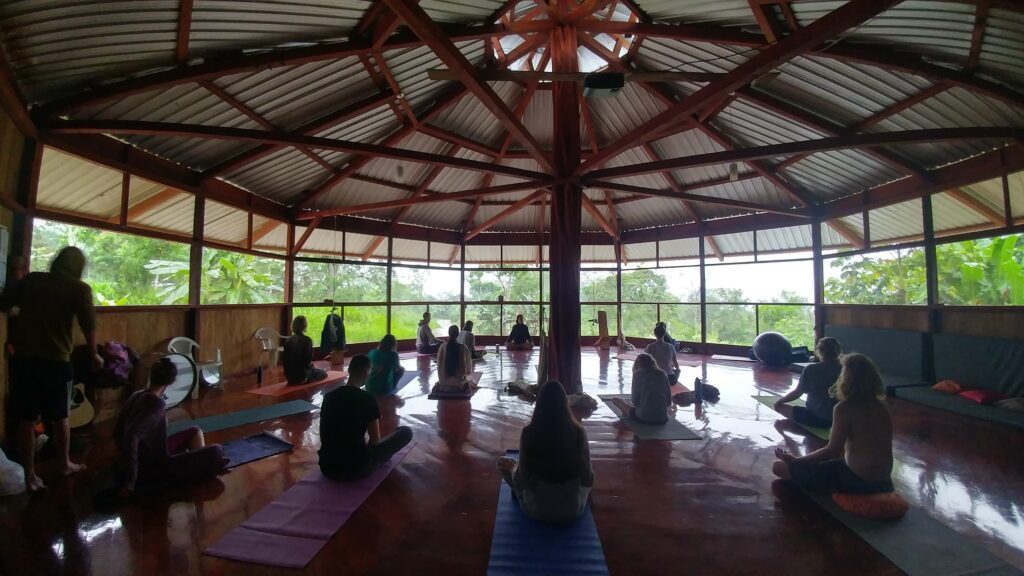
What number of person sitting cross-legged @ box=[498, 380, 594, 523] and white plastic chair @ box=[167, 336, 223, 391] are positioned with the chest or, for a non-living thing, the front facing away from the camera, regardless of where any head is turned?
1

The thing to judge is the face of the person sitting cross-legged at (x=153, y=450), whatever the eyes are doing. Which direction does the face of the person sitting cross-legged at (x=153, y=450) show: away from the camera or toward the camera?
away from the camera

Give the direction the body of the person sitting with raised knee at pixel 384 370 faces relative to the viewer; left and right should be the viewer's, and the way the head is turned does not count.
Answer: facing away from the viewer and to the right of the viewer

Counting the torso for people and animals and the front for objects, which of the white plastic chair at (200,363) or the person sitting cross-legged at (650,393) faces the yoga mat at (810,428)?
the white plastic chair

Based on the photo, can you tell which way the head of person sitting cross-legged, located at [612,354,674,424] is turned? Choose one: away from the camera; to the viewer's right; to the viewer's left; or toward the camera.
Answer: away from the camera

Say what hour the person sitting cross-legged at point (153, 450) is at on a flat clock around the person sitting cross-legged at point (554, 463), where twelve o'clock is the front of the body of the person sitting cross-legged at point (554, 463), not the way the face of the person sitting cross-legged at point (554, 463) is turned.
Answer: the person sitting cross-legged at point (153, 450) is roughly at 9 o'clock from the person sitting cross-legged at point (554, 463).

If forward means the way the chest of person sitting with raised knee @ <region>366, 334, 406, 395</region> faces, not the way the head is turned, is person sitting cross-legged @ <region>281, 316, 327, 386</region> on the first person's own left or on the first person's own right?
on the first person's own left

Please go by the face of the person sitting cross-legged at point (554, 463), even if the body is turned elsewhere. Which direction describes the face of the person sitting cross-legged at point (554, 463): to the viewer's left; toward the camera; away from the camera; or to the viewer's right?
away from the camera

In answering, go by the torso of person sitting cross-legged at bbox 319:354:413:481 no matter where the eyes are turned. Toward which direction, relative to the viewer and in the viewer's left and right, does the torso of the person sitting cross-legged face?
facing away from the viewer and to the right of the viewer

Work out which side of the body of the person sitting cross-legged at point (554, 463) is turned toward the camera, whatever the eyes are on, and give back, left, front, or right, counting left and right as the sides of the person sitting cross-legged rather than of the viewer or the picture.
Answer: back

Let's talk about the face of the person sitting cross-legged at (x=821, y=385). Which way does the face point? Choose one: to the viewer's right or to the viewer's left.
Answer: to the viewer's left

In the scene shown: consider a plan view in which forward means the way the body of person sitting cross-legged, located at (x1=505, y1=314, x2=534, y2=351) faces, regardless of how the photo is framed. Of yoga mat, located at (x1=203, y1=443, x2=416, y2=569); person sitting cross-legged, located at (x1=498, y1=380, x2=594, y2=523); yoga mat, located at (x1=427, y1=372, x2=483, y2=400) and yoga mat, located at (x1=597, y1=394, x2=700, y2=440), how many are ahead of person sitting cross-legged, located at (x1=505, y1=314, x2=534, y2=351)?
4

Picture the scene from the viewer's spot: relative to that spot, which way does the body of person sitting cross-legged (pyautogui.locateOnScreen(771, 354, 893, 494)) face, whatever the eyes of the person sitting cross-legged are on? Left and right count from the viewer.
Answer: facing away from the viewer and to the left of the viewer

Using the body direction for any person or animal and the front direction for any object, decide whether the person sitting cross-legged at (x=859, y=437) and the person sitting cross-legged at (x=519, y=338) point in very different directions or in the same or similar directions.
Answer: very different directions

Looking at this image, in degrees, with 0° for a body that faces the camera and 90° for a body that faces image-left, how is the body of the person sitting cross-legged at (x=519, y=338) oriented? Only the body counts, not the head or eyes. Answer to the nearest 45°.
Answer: approximately 0°
